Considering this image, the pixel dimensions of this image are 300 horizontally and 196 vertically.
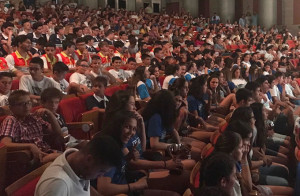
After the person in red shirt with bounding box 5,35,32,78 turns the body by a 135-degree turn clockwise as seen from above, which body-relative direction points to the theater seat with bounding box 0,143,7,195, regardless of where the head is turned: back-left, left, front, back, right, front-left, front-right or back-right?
left

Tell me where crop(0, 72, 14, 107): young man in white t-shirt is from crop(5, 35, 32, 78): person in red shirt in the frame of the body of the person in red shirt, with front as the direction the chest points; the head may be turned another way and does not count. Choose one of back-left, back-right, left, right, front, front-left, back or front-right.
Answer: front-right

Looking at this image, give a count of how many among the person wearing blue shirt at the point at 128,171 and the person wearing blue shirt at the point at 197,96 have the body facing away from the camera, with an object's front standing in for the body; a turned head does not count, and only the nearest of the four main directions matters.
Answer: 0

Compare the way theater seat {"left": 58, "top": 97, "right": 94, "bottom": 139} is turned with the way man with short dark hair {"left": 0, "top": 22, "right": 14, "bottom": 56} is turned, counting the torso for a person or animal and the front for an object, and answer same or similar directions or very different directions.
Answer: same or similar directions

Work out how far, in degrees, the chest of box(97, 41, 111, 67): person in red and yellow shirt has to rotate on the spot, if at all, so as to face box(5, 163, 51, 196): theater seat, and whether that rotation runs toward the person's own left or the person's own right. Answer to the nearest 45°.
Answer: approximately 45° to the person's own right

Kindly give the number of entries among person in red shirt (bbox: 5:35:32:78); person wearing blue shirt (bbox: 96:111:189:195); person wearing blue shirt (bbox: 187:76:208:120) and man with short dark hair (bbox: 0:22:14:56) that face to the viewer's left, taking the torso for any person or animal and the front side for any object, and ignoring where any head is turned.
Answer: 0

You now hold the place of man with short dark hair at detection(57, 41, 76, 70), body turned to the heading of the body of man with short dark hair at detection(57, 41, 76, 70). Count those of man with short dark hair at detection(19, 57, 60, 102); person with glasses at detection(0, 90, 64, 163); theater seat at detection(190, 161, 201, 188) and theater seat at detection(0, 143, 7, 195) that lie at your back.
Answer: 0

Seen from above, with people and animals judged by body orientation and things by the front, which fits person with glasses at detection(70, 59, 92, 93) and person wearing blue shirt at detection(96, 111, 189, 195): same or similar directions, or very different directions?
same or similar directions

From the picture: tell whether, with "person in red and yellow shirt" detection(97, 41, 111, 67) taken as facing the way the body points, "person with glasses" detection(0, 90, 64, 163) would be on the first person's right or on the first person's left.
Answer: on the first person's right

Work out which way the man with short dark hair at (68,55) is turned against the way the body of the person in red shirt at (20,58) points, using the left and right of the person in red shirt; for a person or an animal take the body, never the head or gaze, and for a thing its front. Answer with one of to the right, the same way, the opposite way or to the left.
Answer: the same way

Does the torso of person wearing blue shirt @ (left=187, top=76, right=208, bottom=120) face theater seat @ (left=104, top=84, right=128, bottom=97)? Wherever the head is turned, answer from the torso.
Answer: no
